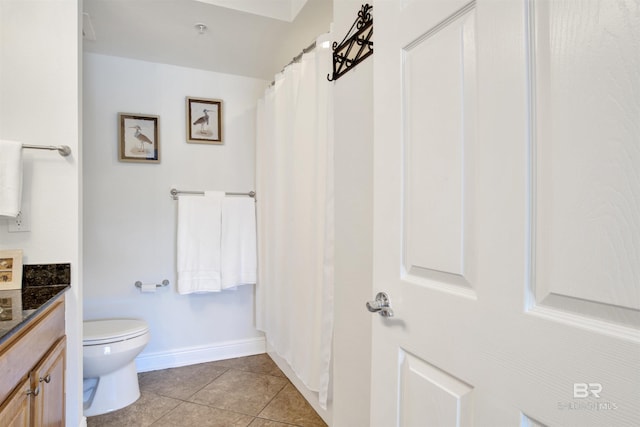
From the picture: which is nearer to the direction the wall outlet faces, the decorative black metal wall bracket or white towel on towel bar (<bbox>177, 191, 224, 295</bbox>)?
the decorative black metal wall bracket

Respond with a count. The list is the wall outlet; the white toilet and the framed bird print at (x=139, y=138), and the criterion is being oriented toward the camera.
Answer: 2

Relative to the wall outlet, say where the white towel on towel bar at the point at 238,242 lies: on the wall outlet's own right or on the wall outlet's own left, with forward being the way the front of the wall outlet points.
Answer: on the wall outlet's own left

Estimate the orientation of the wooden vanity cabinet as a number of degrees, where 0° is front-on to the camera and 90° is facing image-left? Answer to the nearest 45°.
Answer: approximately 315°
